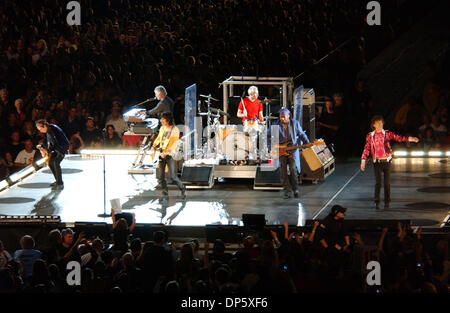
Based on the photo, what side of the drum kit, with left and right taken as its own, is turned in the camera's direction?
front

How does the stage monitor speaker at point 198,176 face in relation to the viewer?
toward the camera

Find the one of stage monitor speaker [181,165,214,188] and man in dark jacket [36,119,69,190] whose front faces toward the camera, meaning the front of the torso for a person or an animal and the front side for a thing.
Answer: the stage monitor speaker

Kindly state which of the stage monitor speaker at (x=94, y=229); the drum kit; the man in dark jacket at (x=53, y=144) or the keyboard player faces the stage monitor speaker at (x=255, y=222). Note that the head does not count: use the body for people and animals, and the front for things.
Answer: the drum kit

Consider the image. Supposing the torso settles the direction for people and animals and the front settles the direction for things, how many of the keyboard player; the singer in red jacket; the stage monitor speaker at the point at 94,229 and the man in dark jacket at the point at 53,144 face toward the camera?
1

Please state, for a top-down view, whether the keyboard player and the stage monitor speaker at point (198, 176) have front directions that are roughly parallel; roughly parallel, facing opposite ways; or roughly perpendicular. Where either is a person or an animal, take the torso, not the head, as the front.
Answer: roughly perpendicular

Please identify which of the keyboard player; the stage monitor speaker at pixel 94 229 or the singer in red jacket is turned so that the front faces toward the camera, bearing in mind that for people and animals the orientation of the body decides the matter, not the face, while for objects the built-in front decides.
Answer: the singer in red jacket

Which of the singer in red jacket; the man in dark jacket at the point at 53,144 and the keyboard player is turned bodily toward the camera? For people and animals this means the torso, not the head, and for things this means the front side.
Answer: the singer in red jacket

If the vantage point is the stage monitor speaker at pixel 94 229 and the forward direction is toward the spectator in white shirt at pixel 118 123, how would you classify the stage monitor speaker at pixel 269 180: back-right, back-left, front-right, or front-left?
front-right

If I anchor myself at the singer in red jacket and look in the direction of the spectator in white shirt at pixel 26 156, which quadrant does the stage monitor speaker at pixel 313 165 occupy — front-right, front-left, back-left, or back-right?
front-right

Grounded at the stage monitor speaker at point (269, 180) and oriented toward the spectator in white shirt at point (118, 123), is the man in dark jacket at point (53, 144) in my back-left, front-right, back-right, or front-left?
front-left
